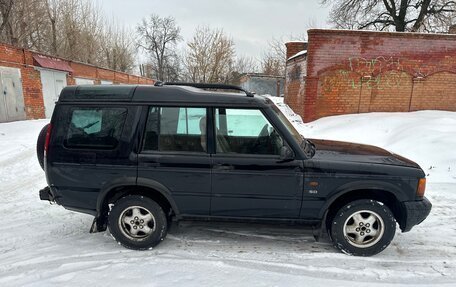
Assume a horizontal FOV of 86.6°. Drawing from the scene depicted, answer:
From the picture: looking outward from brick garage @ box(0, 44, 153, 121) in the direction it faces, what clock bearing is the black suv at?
The black suv is roughly at 1 o'clock from the brick garage.

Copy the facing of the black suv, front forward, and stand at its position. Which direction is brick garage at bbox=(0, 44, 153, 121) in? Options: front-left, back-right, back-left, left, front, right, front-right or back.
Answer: back-left

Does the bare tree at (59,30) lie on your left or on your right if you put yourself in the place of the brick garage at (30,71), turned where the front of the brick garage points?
on your left

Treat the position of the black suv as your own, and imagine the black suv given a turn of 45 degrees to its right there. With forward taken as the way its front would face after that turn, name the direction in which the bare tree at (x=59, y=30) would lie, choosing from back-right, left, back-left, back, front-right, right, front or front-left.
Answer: back

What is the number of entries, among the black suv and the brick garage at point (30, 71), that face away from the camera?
0

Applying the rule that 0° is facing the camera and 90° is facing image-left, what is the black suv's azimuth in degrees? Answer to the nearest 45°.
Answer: approximately 270°
